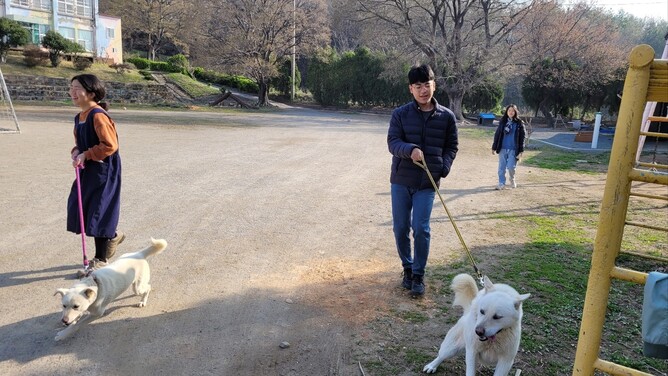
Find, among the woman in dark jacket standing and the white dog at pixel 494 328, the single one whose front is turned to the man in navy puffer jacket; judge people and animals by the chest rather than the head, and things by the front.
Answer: the woman in dark jacket standing

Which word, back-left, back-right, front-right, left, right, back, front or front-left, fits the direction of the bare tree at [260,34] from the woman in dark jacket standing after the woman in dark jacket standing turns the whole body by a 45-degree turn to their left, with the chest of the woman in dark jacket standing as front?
back

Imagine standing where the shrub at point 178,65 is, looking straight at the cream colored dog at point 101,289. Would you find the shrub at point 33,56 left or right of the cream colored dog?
right

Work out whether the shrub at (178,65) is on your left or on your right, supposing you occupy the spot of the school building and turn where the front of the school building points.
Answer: on your left

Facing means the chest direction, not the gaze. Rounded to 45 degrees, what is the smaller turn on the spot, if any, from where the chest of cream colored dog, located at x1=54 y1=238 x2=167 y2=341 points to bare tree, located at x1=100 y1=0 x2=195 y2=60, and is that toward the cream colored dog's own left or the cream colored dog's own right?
approximately 135° to the cream colored dog's own right

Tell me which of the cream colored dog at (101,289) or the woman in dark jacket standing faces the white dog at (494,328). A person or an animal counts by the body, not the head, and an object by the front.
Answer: the woman in dark jacket standing

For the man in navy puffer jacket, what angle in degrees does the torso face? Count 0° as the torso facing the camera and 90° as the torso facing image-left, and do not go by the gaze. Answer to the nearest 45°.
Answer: approximately 0°

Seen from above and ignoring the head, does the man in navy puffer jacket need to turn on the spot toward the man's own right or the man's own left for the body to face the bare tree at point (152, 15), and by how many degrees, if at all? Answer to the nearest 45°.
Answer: approximately 135° to the man's own right

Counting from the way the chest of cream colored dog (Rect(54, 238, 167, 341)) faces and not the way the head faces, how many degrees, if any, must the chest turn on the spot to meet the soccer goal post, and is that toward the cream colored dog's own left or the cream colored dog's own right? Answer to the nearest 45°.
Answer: approximately 135° to the cream colored dog's own right

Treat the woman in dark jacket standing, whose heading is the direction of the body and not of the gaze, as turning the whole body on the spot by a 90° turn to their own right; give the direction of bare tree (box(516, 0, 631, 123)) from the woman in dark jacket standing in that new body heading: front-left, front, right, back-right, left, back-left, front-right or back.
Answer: right

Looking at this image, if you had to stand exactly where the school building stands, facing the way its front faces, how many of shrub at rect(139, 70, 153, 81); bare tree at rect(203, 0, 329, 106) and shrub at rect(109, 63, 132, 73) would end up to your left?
3
